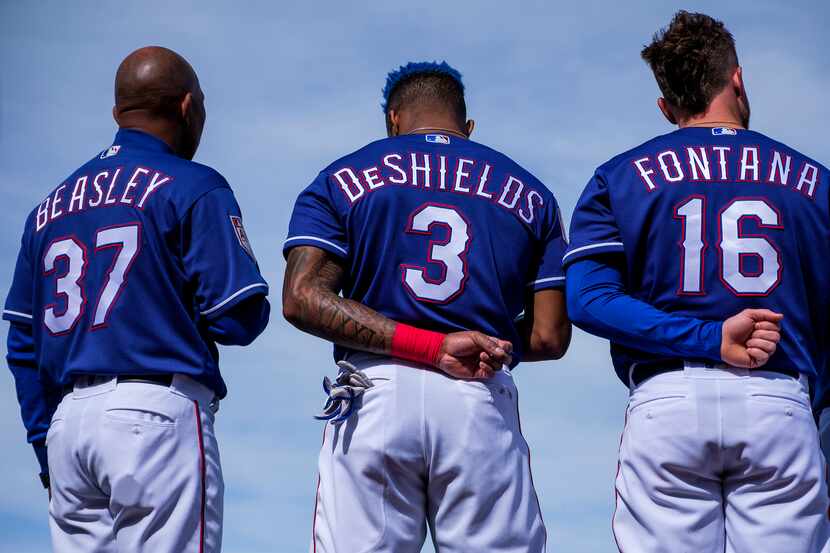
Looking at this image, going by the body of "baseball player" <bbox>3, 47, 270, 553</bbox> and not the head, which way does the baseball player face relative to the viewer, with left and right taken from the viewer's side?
facing away from the viewer and to the right of the viewer

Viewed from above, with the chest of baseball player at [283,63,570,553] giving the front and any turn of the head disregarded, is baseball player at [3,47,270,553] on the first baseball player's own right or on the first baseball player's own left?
on the first baseball player's own left

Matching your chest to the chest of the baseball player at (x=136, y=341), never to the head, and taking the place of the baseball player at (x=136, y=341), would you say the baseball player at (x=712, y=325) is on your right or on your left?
on your right

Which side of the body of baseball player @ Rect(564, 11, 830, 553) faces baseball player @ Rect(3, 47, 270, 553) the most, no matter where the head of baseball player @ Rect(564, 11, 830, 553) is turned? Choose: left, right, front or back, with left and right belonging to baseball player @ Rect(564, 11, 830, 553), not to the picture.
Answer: left

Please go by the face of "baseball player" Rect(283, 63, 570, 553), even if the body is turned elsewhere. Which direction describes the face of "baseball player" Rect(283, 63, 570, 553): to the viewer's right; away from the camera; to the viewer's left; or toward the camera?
away from the camera

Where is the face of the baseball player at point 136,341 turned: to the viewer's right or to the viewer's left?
to the viewer's right

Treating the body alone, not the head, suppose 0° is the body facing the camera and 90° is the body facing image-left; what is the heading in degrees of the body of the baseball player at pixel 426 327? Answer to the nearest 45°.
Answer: approximately 180°

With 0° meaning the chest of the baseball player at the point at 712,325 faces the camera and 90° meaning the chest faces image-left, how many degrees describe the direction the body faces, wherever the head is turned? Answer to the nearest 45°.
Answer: approximately 180°

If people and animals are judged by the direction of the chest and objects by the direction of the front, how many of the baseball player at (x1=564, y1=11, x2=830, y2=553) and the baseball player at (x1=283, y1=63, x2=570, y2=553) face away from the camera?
2

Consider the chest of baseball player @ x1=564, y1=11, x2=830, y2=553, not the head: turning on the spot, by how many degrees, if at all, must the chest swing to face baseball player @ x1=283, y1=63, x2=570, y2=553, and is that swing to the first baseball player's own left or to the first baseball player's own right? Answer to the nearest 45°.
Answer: approximately 90° to the first baseball player's own left
